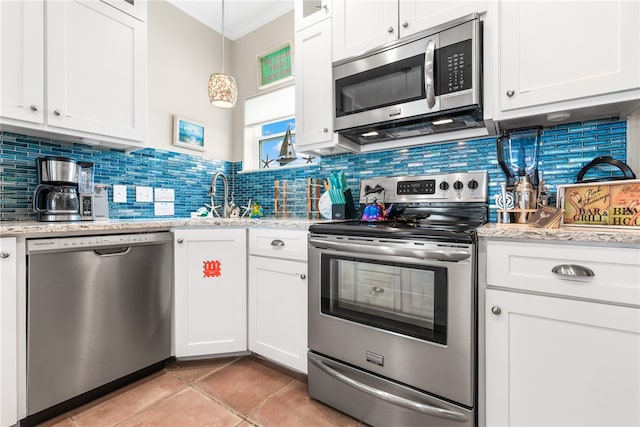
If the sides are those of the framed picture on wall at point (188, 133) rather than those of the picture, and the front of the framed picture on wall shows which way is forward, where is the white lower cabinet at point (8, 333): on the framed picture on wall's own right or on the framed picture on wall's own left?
on the framed picture on wall's own right

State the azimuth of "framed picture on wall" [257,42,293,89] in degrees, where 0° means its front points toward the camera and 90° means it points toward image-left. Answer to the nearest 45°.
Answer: approximately 45°

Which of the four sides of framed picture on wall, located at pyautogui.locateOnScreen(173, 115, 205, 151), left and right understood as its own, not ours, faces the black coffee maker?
right

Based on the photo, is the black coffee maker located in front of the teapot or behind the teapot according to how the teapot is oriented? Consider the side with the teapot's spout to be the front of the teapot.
behind

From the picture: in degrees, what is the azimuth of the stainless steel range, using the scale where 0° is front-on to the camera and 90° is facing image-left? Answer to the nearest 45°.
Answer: approximately 45°
